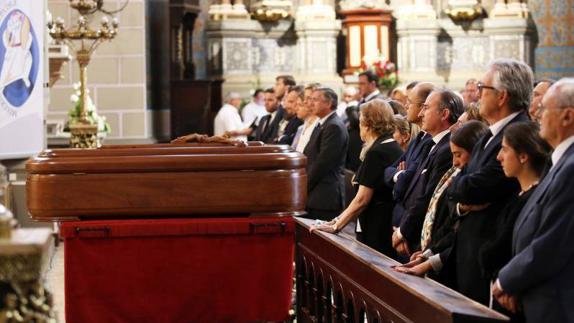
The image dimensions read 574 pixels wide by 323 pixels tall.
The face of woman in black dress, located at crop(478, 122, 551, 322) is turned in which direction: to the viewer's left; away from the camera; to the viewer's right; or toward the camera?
to the viewer's left

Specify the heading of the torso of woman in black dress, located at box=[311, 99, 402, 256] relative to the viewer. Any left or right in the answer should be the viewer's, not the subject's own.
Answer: facing to the left of the viewer

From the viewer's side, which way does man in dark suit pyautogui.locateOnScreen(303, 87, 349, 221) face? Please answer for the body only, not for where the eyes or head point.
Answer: to the viewer's left

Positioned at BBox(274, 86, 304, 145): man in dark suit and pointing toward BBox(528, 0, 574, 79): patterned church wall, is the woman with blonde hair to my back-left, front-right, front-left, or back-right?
back-right

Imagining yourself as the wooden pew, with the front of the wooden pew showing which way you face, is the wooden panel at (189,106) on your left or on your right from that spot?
on your right

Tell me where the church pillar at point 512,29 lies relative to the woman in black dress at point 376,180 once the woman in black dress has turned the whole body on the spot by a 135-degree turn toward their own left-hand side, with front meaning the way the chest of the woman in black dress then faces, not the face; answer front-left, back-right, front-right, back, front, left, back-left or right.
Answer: back-left

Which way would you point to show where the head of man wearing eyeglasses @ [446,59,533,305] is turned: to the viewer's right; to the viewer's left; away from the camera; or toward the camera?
to the viewer's left

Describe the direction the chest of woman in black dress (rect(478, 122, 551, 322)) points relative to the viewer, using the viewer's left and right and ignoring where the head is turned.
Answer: facing to the left of the viewer

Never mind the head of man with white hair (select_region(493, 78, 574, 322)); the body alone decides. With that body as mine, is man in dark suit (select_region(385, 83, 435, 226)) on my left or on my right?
on my right

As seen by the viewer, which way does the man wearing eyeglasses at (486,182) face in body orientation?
to the viewer's left

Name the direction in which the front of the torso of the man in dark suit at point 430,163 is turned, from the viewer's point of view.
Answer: to the viewer's left

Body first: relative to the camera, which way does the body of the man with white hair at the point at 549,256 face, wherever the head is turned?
to the viewer's left

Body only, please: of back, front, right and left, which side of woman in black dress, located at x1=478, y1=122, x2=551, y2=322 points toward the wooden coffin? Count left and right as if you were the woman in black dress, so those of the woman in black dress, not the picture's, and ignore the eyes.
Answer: front

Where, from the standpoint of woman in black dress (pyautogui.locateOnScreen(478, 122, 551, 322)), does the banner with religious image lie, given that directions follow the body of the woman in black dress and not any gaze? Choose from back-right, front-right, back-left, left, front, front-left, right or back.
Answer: front-right

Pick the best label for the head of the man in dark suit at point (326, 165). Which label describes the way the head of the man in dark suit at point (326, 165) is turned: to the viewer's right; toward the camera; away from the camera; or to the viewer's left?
to the viewer's left

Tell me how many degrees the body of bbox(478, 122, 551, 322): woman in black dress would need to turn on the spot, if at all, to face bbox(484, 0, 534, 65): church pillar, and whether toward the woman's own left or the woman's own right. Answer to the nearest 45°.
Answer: approximately 90° to the woman's own right

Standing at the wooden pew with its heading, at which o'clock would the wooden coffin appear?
The wooden coffin is roughly at 1 o'clock from the wooden pew.
